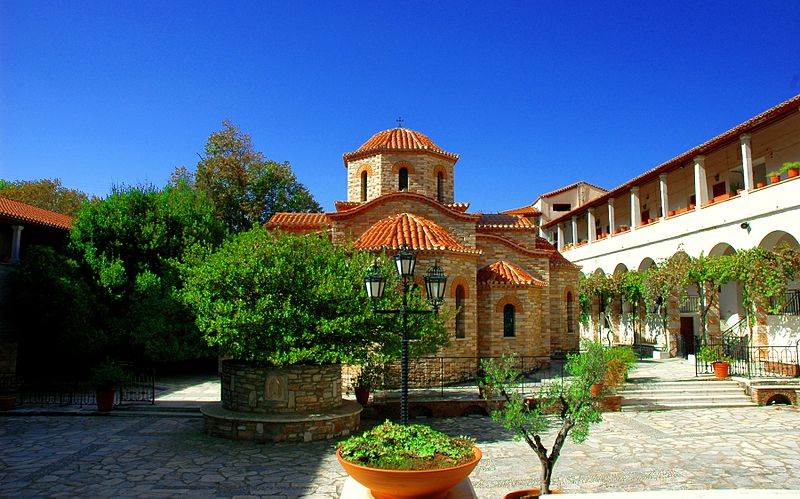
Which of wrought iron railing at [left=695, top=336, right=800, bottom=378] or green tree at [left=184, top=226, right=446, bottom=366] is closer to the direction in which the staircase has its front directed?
the green tree

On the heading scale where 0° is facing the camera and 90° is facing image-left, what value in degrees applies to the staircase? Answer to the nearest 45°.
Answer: approximately 0°

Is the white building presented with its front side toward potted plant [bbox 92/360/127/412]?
yes

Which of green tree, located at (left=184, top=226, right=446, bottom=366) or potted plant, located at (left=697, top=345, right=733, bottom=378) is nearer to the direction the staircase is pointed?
the green tree

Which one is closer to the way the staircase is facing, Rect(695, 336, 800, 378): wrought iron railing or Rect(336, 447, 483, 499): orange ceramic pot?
the orange ceramic pot

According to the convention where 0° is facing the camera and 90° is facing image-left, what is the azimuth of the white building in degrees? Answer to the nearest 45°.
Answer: approximately 45°

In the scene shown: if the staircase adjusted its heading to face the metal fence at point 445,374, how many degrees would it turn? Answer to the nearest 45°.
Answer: approximately 90° to its right

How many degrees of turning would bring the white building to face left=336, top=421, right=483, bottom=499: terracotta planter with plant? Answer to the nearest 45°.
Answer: approximately 45° to its left
